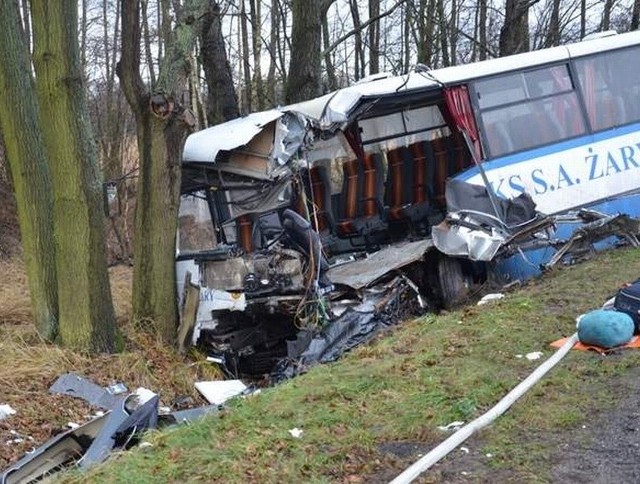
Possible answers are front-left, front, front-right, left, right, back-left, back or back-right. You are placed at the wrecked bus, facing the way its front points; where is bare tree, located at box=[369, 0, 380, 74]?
back-right

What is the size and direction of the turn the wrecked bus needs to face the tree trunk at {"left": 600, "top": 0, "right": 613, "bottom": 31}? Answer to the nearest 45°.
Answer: approximately 135° to its right

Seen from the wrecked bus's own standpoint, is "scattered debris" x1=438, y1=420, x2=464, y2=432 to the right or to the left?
on its left

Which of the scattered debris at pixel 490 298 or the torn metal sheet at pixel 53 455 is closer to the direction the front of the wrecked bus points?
the torn metal sheet

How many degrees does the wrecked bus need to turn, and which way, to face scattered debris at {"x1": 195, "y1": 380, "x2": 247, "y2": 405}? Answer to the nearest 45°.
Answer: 0° — it already faces it

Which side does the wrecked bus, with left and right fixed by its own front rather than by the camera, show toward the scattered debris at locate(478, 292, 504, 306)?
left

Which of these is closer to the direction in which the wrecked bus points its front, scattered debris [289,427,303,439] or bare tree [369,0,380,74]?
the scattered debris

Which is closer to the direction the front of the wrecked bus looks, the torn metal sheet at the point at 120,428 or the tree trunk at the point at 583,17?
the torn metal sheet

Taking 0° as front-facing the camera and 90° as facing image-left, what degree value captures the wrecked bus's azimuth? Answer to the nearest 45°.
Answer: approximately 45°

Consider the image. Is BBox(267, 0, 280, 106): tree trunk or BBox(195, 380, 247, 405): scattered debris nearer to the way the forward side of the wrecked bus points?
the scattered debris

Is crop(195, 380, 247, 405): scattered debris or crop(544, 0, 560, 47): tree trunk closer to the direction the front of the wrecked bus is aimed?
the scattered debris

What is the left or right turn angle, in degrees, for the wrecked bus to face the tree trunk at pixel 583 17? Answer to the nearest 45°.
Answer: approximately 135° to its right

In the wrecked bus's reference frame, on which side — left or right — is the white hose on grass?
on its left

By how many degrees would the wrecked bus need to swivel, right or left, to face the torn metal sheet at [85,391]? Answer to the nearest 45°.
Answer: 0° — it already faces it
